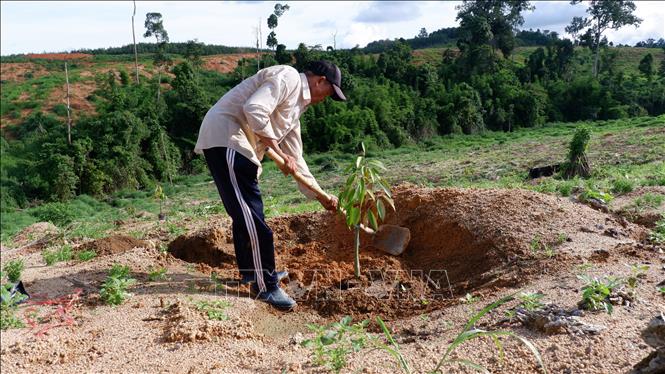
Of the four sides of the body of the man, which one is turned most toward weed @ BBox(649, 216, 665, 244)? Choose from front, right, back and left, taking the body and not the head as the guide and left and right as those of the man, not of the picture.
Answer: front

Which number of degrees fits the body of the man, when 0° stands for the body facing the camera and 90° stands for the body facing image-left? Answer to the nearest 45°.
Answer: approximately 270°

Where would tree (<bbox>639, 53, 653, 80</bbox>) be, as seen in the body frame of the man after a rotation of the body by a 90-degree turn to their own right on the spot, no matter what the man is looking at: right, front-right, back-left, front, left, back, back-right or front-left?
back-left

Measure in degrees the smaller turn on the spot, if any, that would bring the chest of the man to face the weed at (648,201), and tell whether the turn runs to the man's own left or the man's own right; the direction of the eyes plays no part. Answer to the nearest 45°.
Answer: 0° — they already face it

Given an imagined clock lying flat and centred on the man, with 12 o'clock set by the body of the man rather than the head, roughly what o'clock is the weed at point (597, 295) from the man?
The weed is roughly at 1 o'clock from the man.

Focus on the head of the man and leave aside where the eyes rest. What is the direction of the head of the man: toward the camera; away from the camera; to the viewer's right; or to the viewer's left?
to the viewer's right

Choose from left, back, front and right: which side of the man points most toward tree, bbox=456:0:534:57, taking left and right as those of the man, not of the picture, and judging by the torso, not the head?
left

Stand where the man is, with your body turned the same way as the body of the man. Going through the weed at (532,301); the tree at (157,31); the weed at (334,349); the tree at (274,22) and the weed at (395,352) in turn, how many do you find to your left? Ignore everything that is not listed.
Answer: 2

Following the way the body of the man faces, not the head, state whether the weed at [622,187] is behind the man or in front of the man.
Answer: in front

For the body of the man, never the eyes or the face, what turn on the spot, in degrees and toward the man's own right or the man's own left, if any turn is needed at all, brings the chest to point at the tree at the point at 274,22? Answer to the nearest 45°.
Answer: approximately 90° to the man's own left

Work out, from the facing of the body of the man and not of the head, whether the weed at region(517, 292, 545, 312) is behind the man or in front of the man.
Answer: in front

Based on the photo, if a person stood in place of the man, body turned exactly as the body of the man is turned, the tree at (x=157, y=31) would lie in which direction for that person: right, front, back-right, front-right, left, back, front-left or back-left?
left
